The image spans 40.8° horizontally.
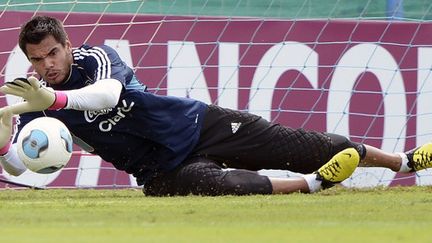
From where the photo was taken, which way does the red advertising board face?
toward the camera

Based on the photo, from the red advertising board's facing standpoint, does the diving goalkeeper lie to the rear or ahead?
ahead
